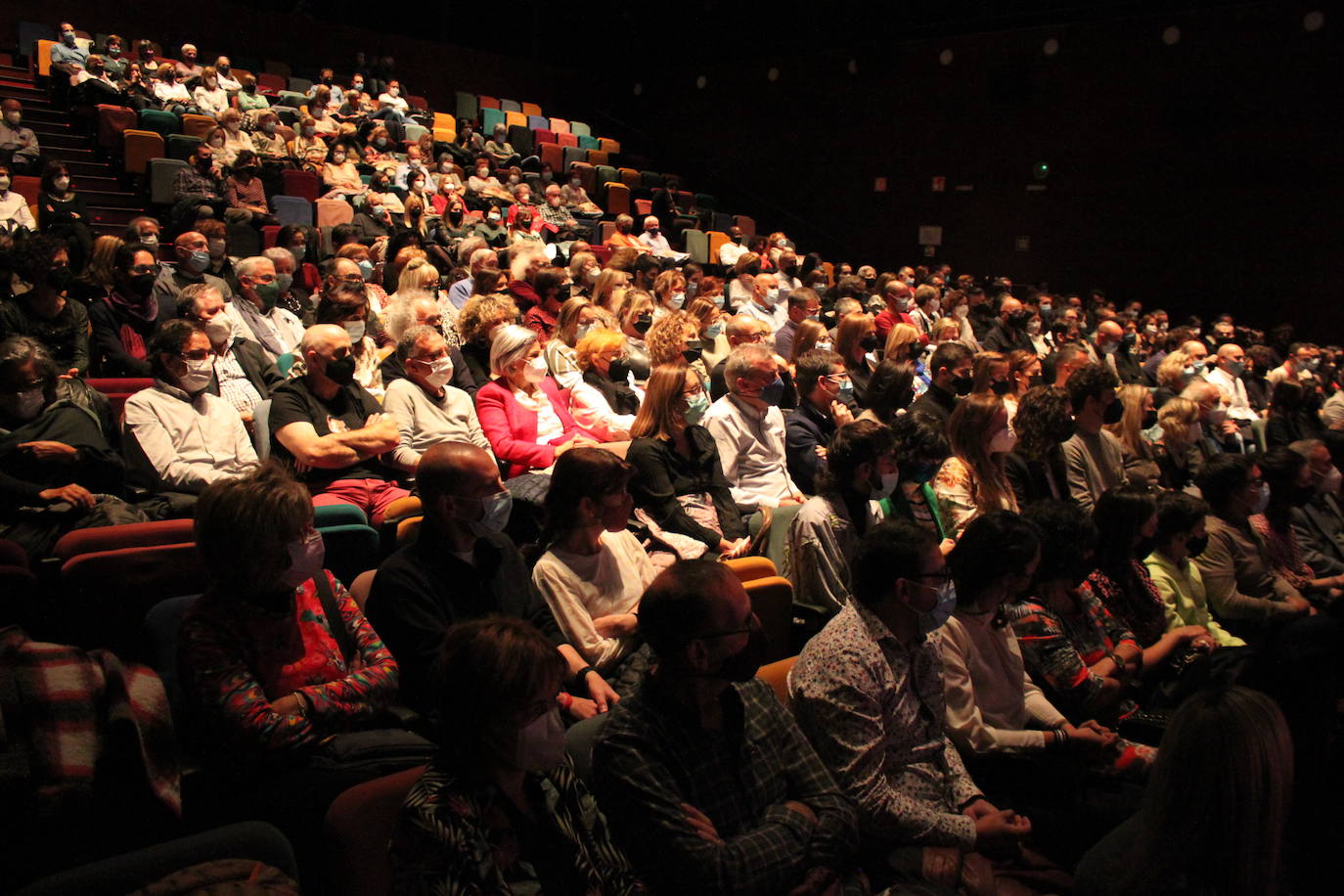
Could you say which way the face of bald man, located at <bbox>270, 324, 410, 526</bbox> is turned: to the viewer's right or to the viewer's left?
to the viewer's right

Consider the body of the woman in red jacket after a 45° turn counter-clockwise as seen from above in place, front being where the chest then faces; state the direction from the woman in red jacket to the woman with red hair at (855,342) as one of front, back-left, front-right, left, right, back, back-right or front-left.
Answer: front-left

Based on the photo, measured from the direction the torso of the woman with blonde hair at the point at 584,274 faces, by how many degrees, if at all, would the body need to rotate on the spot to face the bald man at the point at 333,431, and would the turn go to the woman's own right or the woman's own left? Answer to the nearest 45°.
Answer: approximately 45° to the woman's own right

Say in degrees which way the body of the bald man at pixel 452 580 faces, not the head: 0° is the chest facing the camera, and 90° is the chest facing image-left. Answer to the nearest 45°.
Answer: approximately 315°

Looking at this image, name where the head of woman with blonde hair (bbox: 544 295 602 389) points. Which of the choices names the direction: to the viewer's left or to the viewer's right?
to the viewer's right

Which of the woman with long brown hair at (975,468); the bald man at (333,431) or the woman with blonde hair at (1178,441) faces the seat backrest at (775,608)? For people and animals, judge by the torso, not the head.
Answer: the bald man

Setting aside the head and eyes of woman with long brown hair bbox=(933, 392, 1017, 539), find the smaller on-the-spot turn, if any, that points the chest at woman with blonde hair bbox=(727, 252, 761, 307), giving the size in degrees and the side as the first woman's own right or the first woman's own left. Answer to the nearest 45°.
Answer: approximately 135° to the first woman's own left

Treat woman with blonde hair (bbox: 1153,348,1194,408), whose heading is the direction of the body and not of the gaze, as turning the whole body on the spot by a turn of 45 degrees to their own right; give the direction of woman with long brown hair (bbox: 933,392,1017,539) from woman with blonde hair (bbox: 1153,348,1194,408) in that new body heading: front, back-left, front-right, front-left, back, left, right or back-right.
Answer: front-right

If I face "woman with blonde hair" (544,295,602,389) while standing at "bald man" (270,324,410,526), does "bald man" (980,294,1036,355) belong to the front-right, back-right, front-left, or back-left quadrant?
front-right

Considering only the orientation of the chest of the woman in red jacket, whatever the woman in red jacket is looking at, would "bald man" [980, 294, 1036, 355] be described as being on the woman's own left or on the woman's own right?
on the woman's own left

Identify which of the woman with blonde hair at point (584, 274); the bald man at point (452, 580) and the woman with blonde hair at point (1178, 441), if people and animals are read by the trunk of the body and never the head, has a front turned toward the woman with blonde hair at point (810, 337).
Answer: the woman with blonde hair at point (584, 274)

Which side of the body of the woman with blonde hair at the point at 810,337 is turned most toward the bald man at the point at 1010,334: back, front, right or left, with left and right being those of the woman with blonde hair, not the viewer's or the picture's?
left

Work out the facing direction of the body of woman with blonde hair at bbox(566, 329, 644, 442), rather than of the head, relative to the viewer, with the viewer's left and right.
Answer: facing the viewer and to the right of the viewer

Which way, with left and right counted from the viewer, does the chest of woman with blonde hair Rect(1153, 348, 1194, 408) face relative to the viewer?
facing to the right of the viewer

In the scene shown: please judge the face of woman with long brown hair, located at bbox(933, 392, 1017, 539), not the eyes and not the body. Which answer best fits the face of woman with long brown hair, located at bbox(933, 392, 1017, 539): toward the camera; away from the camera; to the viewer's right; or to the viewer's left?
to the viewer's right

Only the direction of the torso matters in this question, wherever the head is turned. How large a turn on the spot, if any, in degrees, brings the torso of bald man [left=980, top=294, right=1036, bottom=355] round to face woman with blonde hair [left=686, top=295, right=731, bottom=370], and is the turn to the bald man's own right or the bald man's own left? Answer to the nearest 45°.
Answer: approximately 90° to the bald man's own right

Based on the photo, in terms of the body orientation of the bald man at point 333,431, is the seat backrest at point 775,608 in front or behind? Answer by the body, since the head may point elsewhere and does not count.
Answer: in front

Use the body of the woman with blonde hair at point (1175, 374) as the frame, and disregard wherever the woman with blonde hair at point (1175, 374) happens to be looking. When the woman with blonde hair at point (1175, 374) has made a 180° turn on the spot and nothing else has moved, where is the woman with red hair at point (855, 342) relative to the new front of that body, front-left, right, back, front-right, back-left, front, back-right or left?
front-left

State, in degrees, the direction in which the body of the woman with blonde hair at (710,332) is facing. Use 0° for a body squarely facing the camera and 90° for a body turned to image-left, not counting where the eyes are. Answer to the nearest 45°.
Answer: approximately 315°
